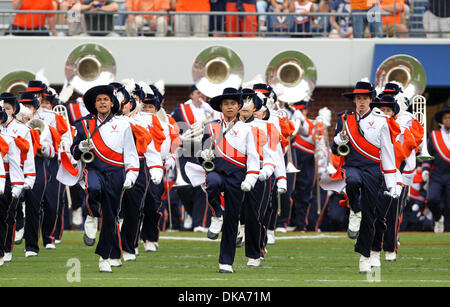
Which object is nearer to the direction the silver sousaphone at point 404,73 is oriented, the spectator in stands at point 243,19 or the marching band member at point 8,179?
the marching band member

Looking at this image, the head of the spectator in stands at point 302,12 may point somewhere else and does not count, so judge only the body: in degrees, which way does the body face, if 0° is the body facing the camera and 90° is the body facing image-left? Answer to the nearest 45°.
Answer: approximately 0°

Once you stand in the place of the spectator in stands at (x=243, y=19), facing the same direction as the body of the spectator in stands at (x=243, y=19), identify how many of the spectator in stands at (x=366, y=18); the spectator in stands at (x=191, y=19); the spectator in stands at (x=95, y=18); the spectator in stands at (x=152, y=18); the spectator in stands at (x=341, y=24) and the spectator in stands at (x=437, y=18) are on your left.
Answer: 3

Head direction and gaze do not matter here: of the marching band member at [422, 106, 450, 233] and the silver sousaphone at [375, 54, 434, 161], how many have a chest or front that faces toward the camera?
2

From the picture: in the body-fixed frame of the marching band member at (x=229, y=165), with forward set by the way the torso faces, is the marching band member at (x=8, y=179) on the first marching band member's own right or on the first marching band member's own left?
on the first marching band member's own right

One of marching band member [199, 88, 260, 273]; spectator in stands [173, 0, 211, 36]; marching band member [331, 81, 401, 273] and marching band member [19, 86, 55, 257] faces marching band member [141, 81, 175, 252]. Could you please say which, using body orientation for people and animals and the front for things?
the spectator in stands

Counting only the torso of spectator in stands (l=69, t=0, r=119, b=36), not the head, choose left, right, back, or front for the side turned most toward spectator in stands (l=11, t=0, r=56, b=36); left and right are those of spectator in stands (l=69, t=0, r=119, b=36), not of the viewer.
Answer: right

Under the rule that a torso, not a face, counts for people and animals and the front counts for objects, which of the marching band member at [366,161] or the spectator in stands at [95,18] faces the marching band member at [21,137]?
the spectator in stands
